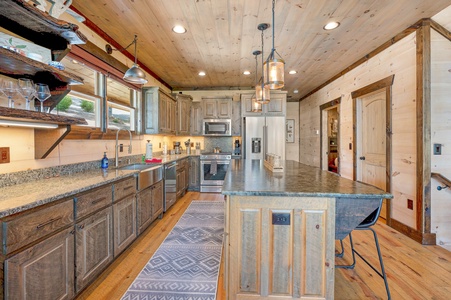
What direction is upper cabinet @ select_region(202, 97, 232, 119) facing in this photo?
toward the camera

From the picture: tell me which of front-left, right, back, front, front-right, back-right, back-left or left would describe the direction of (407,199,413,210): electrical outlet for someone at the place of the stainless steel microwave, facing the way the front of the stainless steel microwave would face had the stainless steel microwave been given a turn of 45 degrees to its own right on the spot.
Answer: left

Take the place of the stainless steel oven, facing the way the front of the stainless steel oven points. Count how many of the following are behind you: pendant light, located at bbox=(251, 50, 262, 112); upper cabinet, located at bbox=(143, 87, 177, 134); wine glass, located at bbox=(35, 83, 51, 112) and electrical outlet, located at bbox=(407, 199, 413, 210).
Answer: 0

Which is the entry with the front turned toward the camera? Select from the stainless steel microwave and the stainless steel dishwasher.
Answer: the stainless steel microwave

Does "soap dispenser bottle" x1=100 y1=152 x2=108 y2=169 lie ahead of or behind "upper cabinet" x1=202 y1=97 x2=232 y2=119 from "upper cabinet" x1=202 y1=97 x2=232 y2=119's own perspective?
ahead

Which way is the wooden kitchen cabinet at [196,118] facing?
toward the camera

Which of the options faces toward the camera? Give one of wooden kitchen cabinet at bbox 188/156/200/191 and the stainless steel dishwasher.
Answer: the wooden kitchen cabinet

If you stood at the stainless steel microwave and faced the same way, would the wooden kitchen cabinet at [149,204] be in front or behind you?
in front

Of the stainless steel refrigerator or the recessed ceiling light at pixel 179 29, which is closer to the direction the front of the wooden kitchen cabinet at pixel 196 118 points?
the recessed ceiling light

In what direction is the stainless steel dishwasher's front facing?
to the viewer's right

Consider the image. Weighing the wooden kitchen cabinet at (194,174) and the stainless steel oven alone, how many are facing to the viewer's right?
0

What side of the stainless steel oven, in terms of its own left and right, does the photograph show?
front

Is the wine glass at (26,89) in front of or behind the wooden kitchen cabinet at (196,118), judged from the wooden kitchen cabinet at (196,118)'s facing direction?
in front

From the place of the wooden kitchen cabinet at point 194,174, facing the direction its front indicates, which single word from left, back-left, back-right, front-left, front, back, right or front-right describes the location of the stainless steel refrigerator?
left

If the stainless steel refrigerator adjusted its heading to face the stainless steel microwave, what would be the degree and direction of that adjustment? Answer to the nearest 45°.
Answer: approximately 90° to its right

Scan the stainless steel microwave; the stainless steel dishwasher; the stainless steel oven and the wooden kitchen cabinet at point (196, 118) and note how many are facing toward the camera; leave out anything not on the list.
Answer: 3
